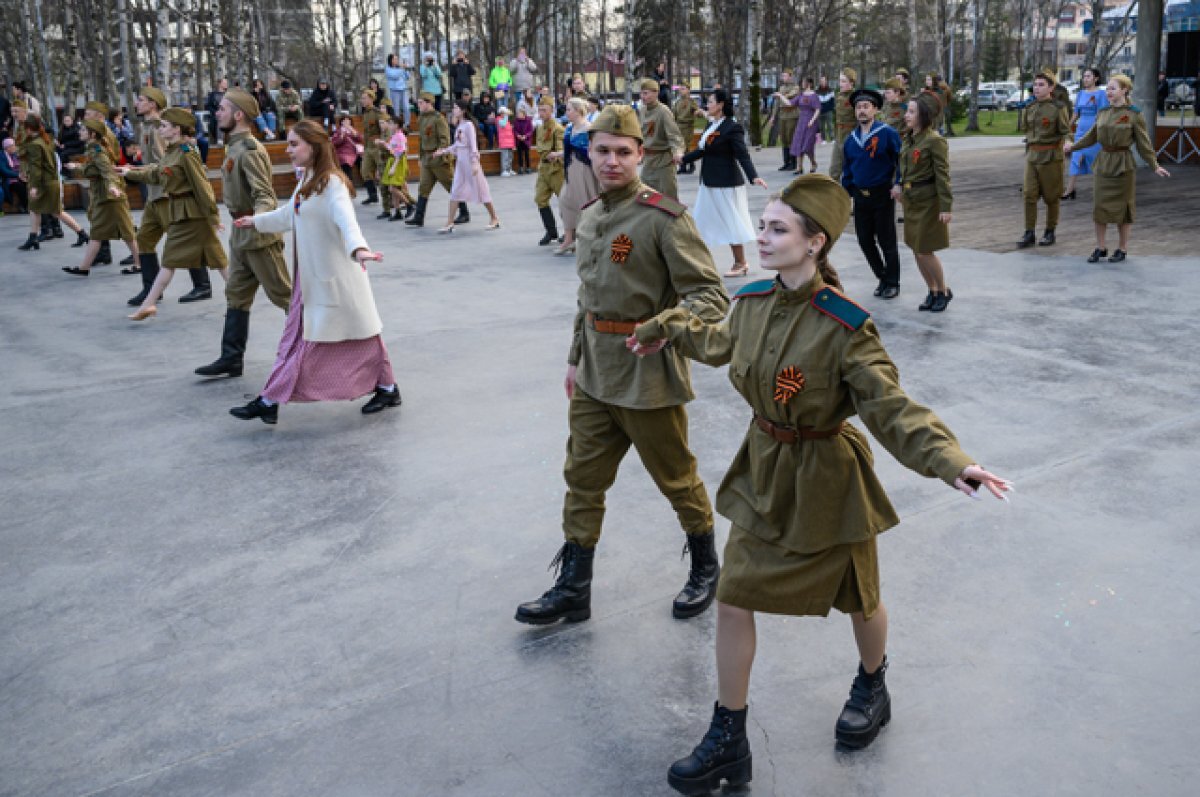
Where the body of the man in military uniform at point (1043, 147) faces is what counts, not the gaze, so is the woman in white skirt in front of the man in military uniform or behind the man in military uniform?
in front

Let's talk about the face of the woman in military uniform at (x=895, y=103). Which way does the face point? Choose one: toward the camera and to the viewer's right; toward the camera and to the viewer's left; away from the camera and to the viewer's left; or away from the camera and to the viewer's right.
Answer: toward the camera and to the viewer's left

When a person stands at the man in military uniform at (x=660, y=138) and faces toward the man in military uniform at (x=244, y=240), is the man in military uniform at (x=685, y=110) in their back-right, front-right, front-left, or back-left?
back-right

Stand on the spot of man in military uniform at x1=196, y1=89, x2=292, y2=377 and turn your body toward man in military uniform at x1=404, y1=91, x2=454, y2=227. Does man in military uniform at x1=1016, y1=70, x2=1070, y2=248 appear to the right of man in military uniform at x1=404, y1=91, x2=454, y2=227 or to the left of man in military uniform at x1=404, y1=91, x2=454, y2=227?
right

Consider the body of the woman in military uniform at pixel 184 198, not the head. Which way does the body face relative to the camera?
to the viewer's left

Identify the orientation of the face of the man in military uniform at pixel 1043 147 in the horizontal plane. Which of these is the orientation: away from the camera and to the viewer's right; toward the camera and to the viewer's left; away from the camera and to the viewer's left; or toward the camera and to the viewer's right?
toward the camera and to the viewer's left

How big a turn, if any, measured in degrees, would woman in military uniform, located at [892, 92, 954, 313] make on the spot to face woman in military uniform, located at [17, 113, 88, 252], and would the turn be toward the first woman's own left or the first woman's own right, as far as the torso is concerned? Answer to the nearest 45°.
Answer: approximately 45° to the first woman's own right

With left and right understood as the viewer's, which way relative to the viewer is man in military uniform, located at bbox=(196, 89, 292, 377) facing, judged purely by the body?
facing to the left of the viewer
